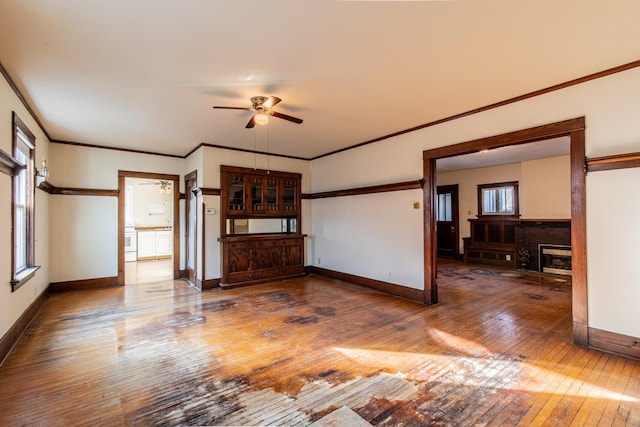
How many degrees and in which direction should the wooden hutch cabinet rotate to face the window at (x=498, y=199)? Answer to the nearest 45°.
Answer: approximately 45° to its left

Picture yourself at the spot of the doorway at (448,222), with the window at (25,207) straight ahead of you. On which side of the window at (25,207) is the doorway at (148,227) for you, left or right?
right

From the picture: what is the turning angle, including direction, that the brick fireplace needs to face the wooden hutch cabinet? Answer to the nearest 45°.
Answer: approximately 45° to its right

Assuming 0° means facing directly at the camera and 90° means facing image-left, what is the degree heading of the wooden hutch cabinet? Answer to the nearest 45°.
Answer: approximately 315°

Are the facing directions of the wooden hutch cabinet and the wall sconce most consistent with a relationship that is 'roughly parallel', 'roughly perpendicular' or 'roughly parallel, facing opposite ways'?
roughly perpendicular

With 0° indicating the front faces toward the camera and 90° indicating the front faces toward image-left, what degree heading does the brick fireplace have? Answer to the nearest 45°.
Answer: approximately 0°

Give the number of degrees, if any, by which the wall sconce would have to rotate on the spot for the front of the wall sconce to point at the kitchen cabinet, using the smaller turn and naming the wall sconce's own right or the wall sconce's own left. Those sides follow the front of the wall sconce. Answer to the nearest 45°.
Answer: approximately 45° to the wall sconce's own left

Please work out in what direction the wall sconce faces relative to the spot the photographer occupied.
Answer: facing to the right of the viewer

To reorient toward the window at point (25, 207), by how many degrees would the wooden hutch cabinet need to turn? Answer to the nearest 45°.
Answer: approximately 90° to its right

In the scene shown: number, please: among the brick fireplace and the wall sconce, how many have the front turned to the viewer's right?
1

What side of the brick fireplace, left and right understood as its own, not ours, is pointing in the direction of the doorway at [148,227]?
right
